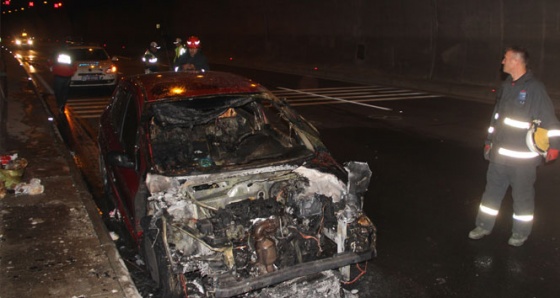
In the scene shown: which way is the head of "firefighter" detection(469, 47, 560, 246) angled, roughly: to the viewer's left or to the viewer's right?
to the viewer's left

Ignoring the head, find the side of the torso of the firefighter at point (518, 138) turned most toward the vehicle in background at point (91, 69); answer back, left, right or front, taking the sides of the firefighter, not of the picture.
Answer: right

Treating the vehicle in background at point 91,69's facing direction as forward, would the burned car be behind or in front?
in front

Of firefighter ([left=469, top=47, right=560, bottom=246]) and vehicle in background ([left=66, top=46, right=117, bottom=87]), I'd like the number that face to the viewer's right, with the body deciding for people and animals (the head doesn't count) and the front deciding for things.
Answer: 0

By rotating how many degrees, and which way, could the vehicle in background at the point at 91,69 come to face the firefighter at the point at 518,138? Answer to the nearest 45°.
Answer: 0° — it already faces them

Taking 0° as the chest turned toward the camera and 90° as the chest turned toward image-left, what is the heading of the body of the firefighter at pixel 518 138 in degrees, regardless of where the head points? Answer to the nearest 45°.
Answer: approximately 45°

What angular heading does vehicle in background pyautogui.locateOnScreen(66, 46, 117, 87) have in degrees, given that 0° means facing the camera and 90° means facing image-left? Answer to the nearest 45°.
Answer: approximately 0°

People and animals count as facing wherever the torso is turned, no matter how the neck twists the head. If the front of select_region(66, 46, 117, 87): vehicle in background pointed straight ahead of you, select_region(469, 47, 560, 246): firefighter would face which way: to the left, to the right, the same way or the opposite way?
to the right

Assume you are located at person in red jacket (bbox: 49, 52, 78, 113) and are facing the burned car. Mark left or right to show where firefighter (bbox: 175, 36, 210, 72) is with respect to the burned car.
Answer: left

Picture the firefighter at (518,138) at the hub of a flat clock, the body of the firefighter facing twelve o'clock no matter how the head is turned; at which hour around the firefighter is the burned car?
The burned car is roughly at 12 o'clock from the firefighter.
